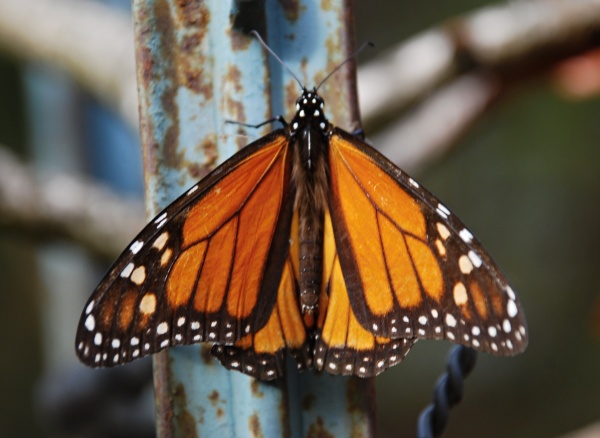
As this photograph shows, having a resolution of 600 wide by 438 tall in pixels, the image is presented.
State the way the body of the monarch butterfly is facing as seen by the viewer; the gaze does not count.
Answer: away from the camera

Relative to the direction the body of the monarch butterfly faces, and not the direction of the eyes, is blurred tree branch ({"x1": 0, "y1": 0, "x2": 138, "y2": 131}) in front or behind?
in front

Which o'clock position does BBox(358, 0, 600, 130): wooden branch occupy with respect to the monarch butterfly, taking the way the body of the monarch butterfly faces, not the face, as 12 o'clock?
The wooden branch is roughly at 1 o'clock from the monarch butterfly.

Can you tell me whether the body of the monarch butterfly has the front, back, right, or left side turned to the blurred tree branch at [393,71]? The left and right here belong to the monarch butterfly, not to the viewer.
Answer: front
